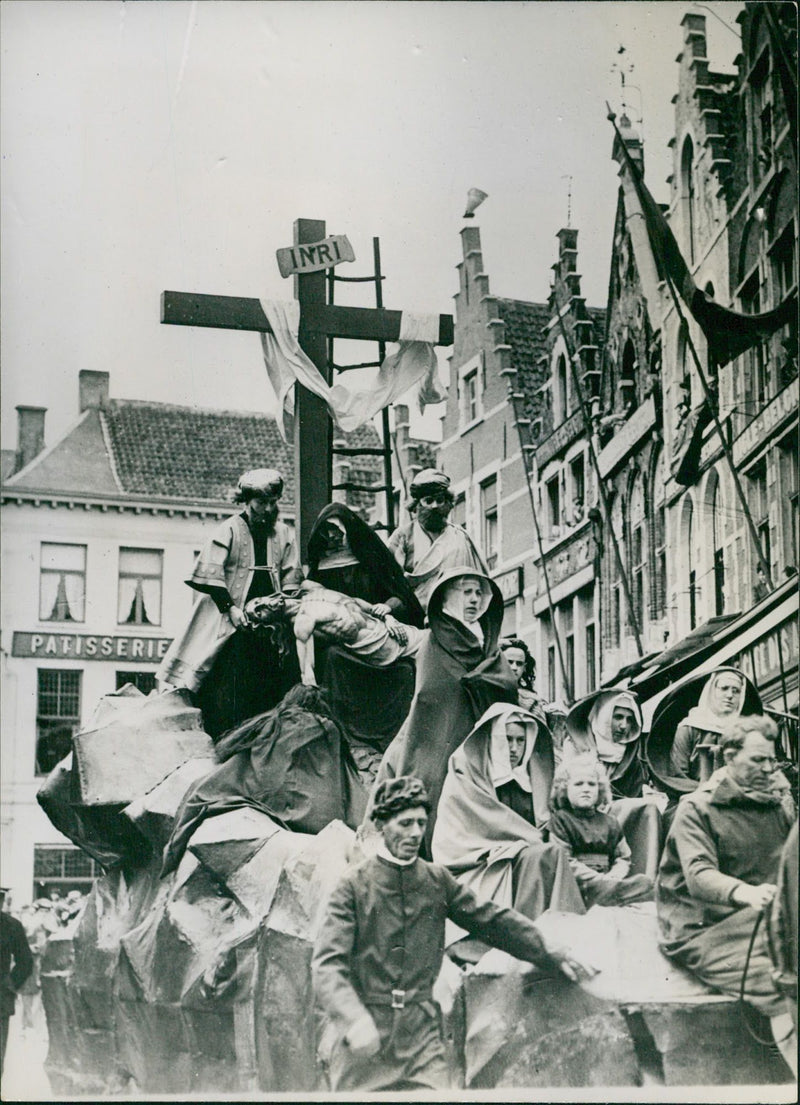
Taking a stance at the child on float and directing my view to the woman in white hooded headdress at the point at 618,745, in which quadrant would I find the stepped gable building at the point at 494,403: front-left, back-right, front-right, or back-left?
front-left

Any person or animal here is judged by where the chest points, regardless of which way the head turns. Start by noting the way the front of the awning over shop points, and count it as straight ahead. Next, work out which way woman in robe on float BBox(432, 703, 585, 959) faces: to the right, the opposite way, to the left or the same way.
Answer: to the left

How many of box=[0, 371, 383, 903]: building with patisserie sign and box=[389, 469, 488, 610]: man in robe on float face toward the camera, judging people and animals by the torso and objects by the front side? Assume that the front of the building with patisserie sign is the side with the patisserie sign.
2

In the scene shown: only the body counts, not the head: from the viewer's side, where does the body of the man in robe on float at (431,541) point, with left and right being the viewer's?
facing the viewer

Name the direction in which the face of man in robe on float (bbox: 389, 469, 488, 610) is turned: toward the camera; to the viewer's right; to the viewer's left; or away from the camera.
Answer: toward the camera

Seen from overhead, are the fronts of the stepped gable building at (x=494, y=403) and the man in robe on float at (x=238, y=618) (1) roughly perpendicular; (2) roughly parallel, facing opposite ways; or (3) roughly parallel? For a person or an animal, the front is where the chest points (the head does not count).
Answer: roughly perpendicular

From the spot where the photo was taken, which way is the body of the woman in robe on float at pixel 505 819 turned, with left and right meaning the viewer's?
facing the viewer and to the right of the viewer

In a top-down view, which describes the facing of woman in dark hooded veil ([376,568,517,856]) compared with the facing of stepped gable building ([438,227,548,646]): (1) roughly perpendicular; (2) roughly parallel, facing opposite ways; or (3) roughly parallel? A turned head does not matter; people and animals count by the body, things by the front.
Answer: roughly perpendicular

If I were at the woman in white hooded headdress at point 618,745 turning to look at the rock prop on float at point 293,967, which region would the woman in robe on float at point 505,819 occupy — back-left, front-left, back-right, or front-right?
front-left
